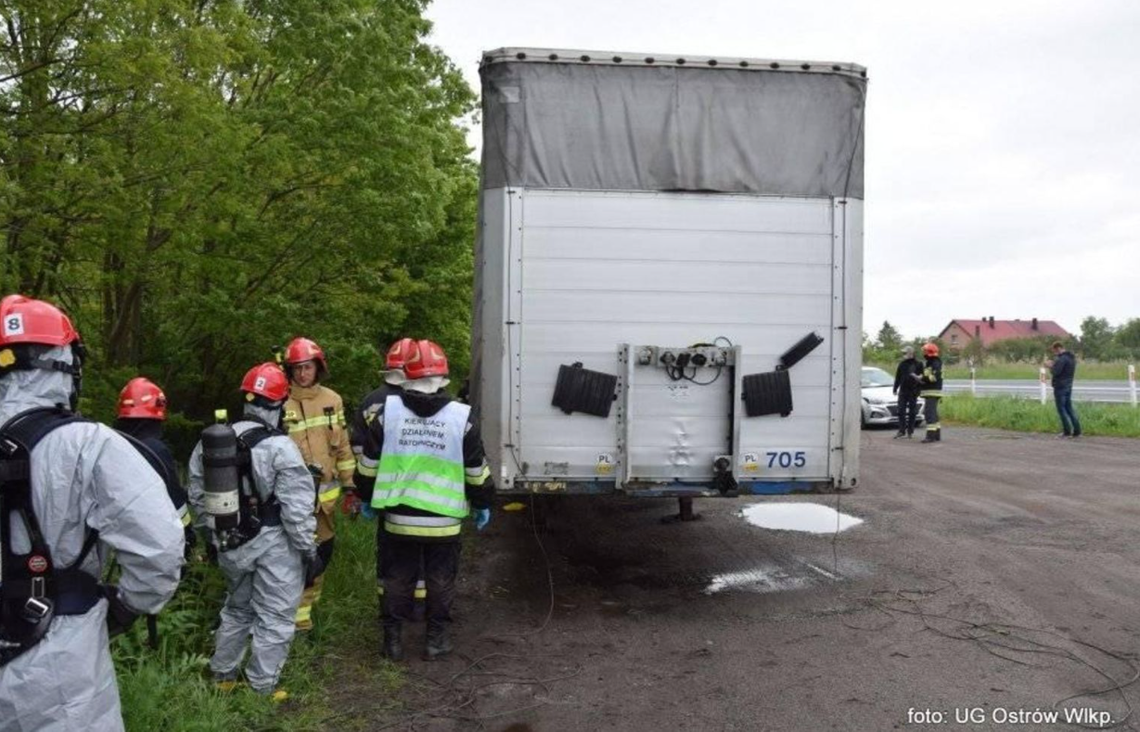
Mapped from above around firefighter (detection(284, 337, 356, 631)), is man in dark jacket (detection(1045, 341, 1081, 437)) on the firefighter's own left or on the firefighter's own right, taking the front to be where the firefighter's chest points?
on the firefighter's own left

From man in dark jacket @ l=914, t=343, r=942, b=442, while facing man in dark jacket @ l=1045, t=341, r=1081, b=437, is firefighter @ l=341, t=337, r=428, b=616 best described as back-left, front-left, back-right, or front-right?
back-right

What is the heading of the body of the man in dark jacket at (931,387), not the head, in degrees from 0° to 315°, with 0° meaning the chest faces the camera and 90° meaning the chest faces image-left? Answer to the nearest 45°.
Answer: approximately 90°

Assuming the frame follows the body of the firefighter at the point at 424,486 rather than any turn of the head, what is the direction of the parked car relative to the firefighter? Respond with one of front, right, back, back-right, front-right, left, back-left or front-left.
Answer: front-right

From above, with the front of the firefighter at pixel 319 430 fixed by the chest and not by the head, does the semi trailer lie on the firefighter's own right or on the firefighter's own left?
on the firefighter's own left

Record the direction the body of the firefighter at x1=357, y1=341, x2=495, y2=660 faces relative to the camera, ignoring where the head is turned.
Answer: away from the camera

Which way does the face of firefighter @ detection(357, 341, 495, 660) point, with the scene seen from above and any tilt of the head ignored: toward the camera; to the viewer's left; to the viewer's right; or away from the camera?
away from the camera

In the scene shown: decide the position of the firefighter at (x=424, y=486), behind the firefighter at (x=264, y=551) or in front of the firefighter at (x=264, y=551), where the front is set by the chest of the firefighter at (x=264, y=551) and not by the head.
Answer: in front

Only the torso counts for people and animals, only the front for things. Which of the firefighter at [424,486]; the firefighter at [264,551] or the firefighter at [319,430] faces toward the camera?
the firefighter at [319,430]

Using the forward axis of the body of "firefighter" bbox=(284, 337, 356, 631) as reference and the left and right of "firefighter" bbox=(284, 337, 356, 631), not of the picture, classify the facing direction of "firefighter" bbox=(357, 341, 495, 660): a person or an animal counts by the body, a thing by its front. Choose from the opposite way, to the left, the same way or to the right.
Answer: the opposite way

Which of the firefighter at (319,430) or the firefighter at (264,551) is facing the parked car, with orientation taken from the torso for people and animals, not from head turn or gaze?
the firefighter at (264,551)
